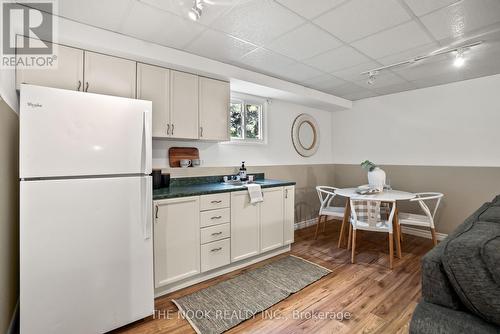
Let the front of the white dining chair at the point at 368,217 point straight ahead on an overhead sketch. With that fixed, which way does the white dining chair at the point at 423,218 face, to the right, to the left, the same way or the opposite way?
to the left

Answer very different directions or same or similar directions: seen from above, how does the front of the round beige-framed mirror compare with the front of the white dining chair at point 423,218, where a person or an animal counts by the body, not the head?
very different directions

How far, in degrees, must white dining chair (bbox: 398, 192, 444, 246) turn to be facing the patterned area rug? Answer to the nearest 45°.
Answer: approximately 45° to its left

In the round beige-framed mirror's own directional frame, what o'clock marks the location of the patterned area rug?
The patterned area rug is roughly at 2 o'clock from the round beige-framed mirror.

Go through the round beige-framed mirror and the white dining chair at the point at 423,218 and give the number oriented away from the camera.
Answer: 0

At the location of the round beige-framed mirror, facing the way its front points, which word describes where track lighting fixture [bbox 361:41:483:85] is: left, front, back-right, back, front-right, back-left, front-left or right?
front

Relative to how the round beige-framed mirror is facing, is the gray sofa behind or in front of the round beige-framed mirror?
in front

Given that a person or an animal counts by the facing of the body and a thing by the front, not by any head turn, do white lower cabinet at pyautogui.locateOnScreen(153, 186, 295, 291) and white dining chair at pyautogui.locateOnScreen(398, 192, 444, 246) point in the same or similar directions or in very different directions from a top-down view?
very different directions

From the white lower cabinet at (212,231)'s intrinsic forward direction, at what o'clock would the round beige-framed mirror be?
The round beige-framed mirror is roughly at 9 o'clock from the white lower cabinet.

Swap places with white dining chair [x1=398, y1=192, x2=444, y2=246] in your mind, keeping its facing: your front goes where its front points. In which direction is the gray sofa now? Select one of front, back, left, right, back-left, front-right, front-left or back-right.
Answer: left

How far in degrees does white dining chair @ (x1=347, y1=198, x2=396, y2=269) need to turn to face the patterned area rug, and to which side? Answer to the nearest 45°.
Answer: approximately 135° to its left

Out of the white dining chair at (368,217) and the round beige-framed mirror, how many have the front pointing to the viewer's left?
0

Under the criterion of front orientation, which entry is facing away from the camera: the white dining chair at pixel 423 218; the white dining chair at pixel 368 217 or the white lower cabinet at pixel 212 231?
the white dining chair at pixel 368 217

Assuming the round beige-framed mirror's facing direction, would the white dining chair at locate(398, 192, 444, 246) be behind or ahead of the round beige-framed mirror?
ahead

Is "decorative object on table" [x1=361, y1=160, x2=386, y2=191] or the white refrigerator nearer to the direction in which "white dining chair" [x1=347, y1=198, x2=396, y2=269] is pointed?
the decorative object on table

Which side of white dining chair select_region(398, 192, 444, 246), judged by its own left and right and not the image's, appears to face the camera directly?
left

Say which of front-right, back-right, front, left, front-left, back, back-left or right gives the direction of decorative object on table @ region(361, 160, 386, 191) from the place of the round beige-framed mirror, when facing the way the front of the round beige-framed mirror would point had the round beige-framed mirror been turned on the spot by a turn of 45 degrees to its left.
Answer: front-right

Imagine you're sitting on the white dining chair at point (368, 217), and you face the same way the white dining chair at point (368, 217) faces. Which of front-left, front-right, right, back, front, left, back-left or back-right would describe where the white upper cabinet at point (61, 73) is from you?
back-left

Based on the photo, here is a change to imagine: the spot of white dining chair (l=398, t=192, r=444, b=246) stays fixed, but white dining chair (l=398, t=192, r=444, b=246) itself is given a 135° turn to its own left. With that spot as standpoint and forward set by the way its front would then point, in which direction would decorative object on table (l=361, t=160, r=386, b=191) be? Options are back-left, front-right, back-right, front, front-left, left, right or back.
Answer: back-right

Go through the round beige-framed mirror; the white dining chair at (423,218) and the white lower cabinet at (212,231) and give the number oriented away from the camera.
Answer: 0

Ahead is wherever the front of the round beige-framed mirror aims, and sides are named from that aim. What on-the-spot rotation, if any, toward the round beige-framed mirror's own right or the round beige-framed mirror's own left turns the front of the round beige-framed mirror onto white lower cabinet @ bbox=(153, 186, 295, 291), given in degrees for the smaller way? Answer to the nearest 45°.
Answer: approximately 90° to the round beige-framed mirror's own right

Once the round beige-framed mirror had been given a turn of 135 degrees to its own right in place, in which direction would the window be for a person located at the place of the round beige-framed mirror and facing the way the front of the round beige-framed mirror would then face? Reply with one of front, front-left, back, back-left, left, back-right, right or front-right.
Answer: front-left
